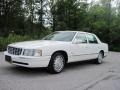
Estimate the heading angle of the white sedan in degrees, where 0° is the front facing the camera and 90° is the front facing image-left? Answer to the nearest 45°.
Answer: approximately 45°
